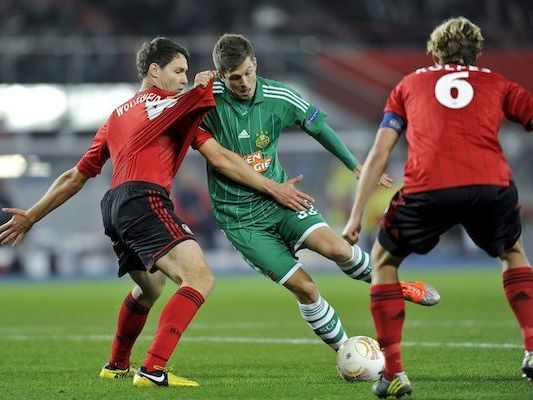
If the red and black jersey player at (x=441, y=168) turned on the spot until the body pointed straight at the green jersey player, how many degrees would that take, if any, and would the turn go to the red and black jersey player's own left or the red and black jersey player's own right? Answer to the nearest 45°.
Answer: approximately 45° to the red and black jersey player's own left

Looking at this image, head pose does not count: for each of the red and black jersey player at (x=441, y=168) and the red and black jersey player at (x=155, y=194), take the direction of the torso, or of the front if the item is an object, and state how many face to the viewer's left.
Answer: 0

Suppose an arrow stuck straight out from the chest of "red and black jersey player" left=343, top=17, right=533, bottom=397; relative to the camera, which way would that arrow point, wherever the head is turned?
away from the camera

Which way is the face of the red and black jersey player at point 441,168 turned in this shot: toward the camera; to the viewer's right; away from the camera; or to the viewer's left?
away from the camera

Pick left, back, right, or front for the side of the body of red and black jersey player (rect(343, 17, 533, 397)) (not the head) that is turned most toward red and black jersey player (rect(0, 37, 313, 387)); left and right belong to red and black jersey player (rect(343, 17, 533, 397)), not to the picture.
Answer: left

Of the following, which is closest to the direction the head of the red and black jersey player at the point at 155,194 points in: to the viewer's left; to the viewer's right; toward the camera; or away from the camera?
to the viewer's right
